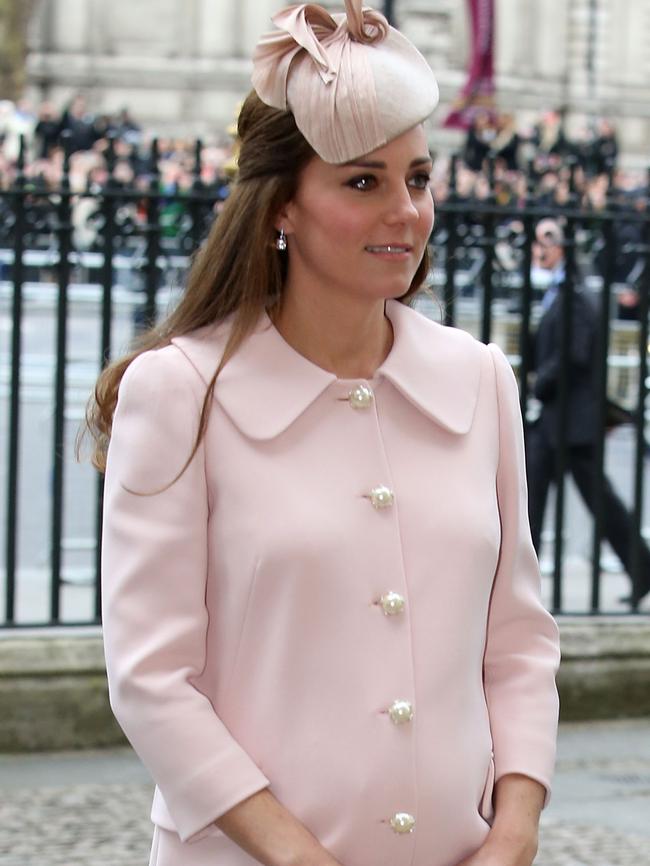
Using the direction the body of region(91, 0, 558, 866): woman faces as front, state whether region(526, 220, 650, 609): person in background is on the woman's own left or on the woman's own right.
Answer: on the woman's own left

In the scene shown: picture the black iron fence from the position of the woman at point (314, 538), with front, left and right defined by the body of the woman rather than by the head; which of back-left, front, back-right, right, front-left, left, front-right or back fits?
back-left

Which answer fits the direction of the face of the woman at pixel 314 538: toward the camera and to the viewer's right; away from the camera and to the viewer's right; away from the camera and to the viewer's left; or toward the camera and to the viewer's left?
toward the camera and to the viewer's right

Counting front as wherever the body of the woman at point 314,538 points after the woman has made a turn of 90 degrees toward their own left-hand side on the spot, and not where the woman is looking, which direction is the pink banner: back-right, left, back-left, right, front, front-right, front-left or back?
front-left

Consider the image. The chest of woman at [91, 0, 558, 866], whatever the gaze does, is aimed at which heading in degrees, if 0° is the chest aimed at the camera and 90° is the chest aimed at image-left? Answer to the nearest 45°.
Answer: approximately 315°
